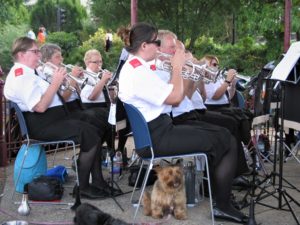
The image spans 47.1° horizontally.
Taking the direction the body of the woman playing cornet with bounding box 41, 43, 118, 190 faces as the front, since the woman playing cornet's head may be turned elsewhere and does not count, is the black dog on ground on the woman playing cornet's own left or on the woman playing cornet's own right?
on the woman playing cornet's own right

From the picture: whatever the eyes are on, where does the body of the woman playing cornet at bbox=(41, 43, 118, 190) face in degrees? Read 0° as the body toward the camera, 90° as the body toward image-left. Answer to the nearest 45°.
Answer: approximately 270°

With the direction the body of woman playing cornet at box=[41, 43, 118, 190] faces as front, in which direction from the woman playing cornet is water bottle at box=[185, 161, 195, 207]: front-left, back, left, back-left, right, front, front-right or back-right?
front-right

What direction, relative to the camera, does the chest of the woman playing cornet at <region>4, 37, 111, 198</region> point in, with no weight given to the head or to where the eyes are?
to the viewer's right

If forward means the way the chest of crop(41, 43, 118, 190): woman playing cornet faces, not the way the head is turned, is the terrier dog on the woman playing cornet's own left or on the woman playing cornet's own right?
on the woman playing cornet's own right
